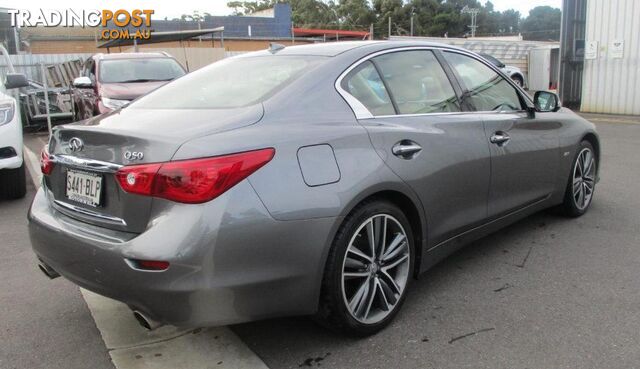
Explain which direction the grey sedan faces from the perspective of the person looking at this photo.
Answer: facing away from the viewer and to the right of the viewer

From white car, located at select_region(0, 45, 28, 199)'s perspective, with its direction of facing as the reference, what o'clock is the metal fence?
The metal fence is roughly at 6 o'clock from the white car.

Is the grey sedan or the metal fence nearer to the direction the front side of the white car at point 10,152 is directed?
the grey sedan

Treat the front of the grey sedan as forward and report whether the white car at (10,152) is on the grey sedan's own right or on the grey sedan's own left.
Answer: on the grey sedan's own left

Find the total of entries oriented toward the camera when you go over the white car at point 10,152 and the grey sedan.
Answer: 1

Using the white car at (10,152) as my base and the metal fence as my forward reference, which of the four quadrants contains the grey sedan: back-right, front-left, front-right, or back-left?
back-right

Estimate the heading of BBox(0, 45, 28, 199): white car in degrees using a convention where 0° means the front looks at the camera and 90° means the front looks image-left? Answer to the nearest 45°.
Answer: approximately 0°
